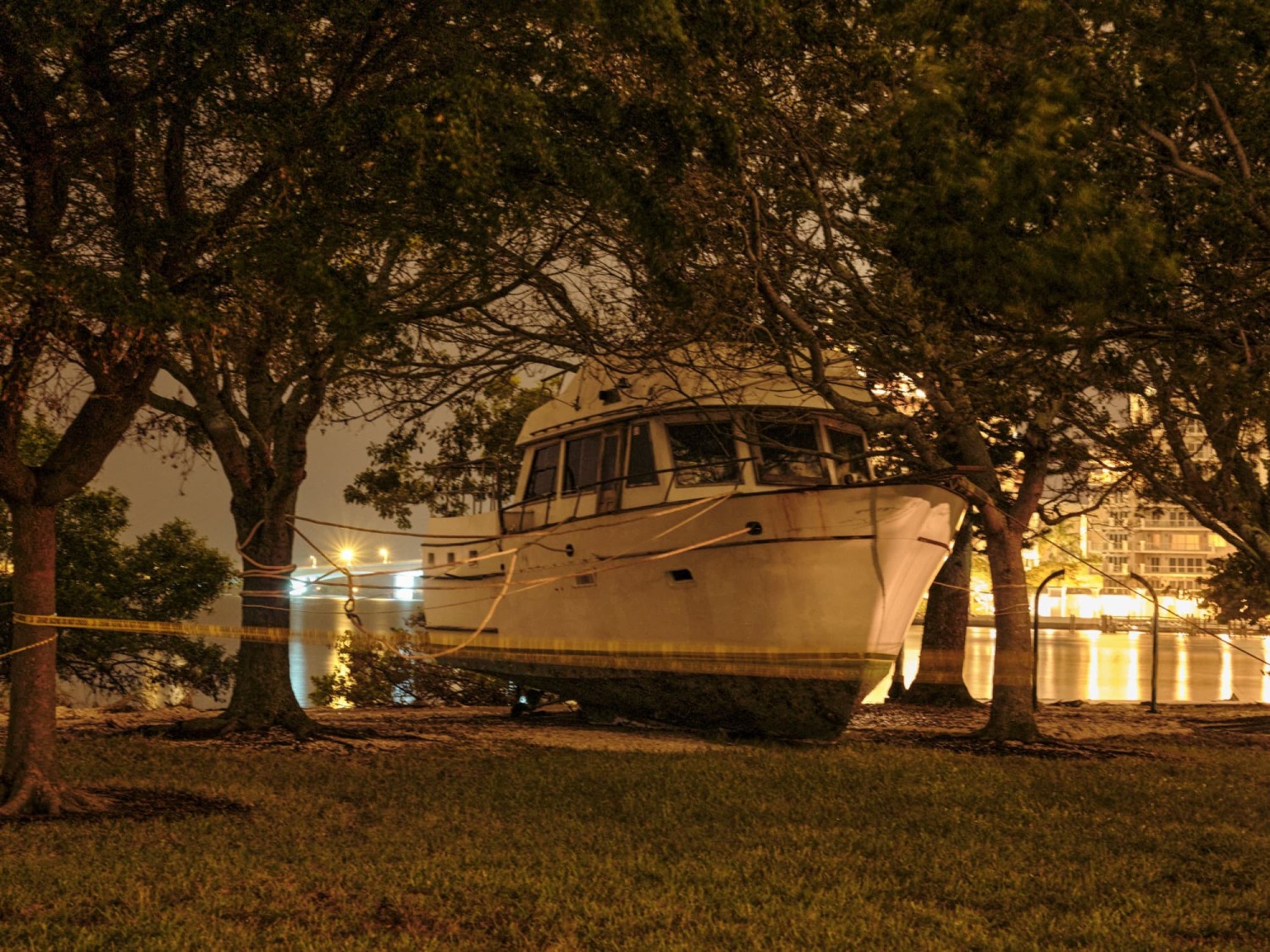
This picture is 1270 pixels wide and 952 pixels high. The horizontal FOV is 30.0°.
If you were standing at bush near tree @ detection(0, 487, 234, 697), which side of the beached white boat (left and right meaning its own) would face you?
back

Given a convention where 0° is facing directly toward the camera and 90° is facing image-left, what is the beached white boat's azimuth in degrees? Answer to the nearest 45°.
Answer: approximately 315°

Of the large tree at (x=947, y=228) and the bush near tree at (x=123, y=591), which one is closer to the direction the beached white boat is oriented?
the large tree

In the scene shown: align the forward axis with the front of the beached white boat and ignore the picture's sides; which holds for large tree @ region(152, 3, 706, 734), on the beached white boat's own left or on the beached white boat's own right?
on the beached white boat's own right

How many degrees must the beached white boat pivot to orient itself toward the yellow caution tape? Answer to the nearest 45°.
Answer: approximately 90° to its right

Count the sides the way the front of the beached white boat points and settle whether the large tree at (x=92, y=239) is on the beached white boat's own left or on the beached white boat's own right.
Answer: on the beached white boat's own right
